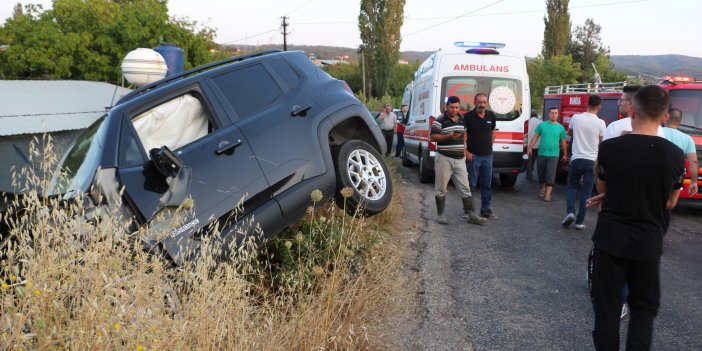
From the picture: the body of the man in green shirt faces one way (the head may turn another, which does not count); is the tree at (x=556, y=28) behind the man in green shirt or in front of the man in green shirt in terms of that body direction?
behind

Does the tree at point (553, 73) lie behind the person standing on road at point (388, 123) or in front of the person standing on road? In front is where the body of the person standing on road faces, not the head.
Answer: behind

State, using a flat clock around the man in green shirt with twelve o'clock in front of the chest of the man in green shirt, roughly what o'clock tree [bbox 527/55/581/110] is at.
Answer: The tree is roughly at 6 o'clock from the man in green shirt.

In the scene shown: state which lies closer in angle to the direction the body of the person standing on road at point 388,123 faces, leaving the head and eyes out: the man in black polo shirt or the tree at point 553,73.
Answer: the man in black polo shirt

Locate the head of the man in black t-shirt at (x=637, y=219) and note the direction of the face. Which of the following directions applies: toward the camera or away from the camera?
away from the camera

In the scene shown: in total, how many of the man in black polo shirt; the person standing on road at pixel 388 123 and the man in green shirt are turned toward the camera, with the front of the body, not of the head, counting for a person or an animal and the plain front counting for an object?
3

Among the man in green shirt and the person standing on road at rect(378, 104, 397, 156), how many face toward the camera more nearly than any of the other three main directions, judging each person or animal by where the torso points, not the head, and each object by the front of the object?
2

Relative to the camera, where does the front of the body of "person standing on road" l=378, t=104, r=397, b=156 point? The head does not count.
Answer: toward the camera

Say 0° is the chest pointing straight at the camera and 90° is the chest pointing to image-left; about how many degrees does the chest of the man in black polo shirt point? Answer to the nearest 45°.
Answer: approximately 0°

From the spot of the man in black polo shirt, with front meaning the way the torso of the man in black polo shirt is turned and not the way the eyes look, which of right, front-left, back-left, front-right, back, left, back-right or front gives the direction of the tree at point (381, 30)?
back

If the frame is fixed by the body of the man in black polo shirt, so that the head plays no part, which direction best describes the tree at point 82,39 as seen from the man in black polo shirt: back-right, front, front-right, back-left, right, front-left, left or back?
back-right

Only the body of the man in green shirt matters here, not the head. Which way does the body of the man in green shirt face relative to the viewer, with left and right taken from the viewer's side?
facing the viewer

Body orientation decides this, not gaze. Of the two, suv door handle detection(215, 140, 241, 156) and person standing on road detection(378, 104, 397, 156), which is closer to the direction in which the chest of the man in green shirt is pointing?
the suv door handle

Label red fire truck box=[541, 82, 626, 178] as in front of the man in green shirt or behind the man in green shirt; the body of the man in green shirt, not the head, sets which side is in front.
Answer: behind
